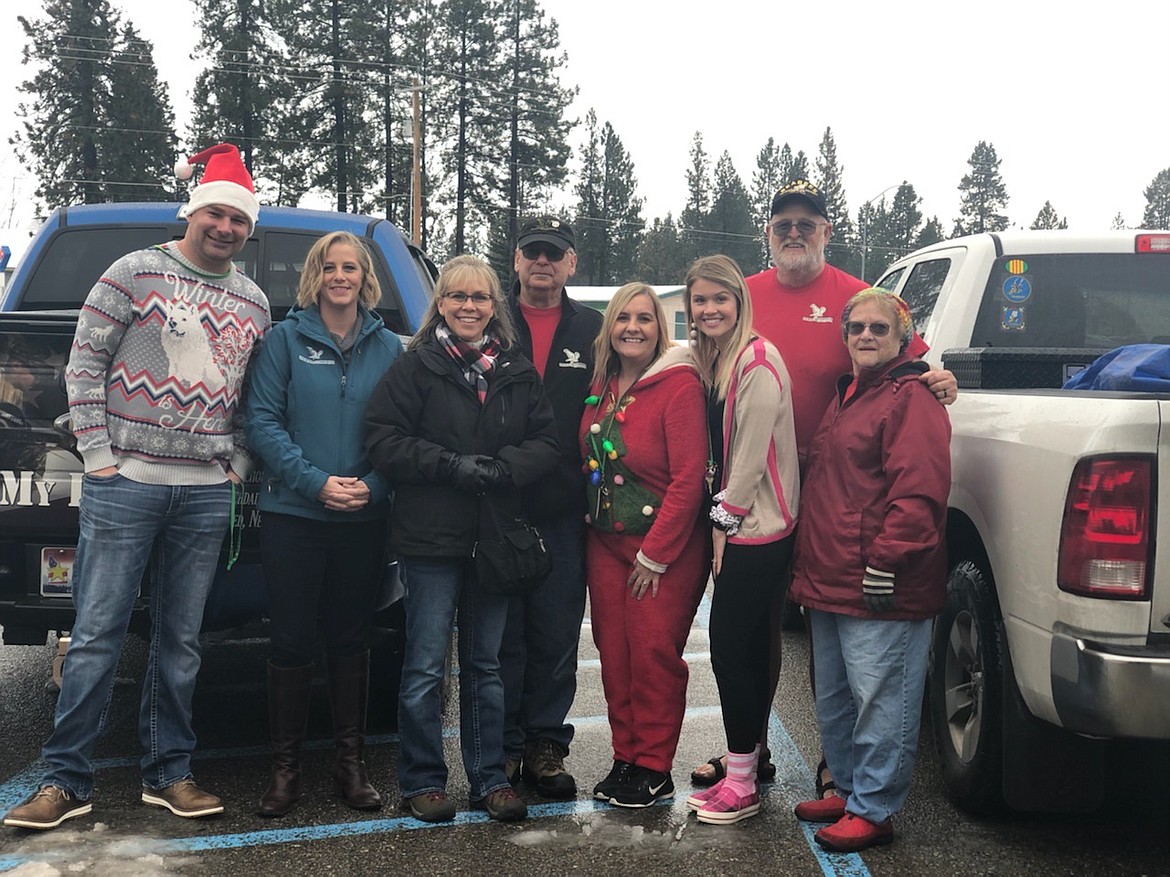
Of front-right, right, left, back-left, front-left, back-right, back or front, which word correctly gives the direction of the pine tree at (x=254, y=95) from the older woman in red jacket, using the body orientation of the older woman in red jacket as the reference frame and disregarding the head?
right

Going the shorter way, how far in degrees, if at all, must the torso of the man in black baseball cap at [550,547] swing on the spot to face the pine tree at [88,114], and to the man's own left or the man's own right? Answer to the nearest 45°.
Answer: approximately 135° to the man's own right

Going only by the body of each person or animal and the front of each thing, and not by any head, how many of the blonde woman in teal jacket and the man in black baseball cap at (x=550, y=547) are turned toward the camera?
2

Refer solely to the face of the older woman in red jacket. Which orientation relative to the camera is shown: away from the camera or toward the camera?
toward the camera

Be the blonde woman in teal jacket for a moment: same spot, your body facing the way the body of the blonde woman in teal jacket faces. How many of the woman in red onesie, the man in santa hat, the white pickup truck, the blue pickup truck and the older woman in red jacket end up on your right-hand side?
2

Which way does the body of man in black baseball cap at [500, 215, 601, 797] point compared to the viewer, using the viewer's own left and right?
facing the viewer

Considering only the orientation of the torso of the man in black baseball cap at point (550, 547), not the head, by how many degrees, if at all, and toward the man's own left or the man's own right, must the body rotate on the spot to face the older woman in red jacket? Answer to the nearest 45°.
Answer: approximately 45° to the man's own left

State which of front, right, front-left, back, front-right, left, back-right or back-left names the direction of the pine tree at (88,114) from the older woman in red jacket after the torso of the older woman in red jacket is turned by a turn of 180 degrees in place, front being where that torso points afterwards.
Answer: left

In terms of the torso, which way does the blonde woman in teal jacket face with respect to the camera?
toward the camera

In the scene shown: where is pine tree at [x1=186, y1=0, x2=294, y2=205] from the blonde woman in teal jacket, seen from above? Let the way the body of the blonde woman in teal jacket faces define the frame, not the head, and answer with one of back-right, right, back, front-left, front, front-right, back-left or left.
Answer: back

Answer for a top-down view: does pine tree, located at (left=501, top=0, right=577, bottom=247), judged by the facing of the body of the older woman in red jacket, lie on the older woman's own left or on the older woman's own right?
on the older woman's own right

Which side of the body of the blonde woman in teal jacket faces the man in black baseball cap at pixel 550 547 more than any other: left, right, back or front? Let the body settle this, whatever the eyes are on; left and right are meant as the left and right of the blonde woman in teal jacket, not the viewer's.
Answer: left
